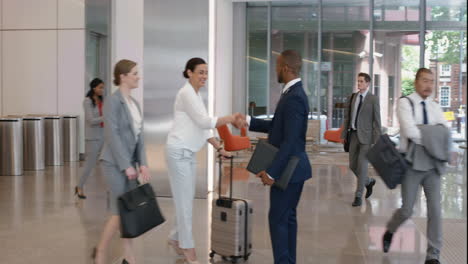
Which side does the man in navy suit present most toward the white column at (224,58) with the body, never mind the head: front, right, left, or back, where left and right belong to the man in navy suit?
right

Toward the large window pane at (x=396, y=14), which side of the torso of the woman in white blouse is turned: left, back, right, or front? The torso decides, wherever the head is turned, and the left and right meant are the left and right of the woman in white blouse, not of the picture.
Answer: left

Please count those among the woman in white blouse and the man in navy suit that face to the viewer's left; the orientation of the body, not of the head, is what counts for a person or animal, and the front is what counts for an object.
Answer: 1

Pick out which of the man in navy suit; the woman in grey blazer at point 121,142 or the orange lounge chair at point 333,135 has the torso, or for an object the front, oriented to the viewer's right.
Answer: the woman in grey blazer

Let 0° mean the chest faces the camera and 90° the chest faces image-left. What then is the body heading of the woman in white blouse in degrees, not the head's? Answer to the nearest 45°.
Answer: approximately 270°

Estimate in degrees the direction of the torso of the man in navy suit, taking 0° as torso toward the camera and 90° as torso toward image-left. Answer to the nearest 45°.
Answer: approximately 90°

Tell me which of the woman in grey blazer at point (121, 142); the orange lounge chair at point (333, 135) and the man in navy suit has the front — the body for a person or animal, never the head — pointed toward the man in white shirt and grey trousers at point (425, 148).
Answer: the woman in grey blazer

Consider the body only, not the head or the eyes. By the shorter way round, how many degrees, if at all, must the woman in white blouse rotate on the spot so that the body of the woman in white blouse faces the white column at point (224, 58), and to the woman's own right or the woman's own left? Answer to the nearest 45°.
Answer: approximately 90° to the woman's own left
